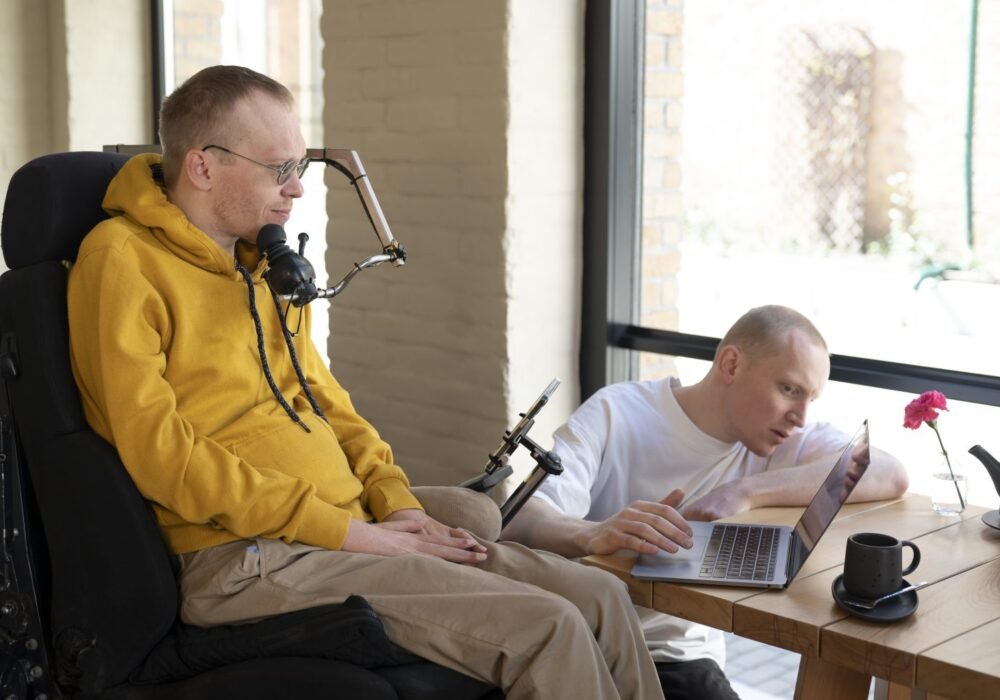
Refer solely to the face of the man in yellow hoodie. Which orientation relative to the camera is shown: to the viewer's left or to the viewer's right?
to the viewer's right

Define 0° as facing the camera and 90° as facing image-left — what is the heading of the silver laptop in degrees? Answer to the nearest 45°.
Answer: approximately 90°

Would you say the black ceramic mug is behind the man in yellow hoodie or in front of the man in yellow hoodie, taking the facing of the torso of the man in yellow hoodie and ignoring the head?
in front

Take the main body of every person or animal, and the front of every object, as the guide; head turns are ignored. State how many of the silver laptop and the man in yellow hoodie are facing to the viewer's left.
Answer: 1
